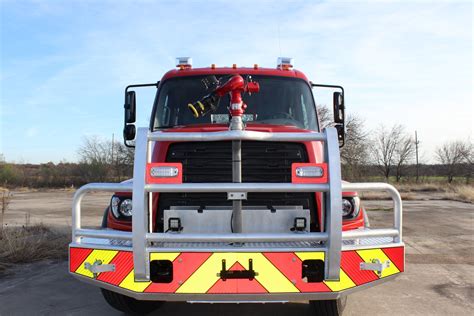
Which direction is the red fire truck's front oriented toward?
toward the camera

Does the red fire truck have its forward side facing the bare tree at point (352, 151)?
no
